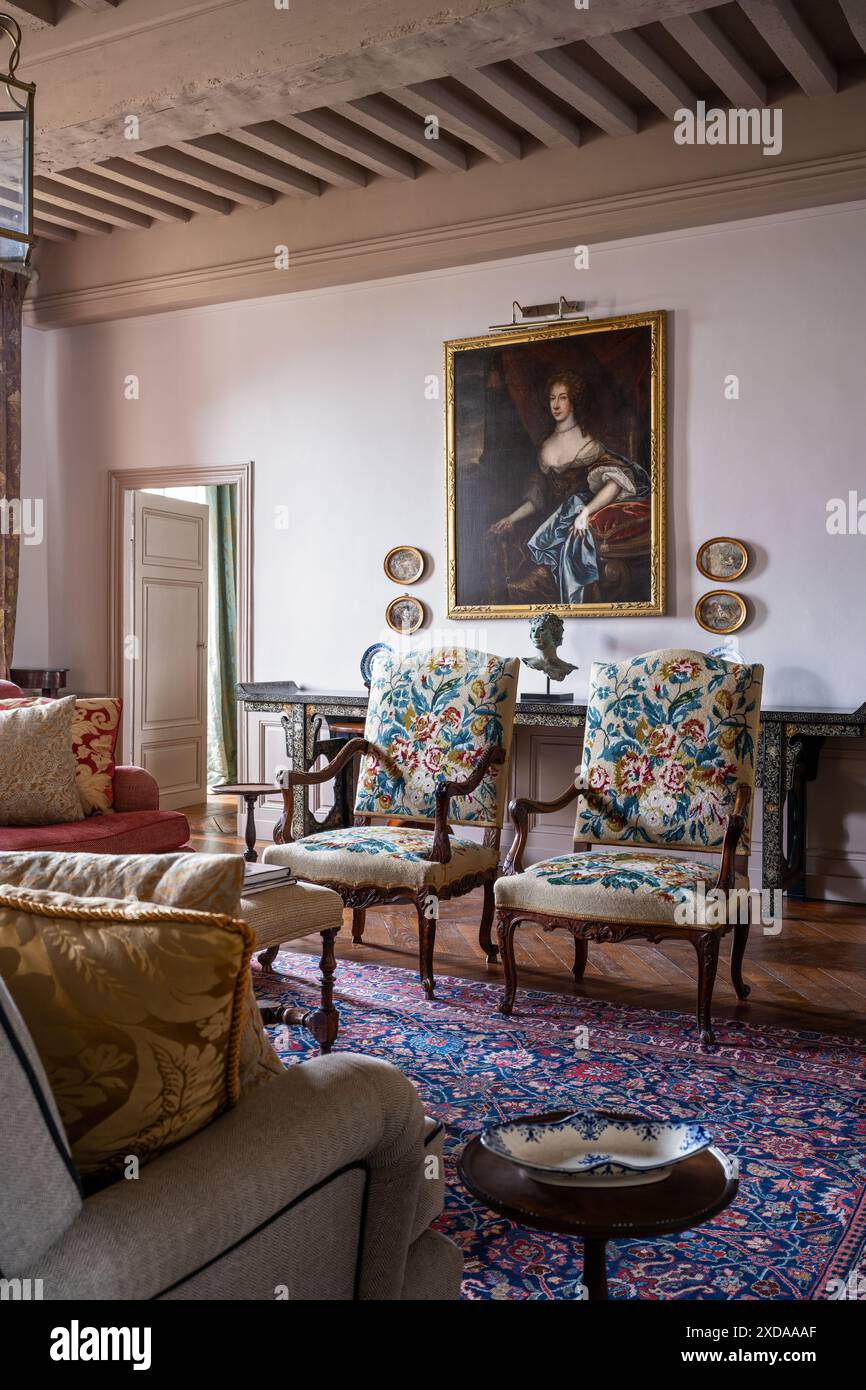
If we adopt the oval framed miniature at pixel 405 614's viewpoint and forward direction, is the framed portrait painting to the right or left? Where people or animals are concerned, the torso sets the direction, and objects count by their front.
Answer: on its left

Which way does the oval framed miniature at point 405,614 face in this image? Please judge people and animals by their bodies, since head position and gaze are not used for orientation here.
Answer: toward the camera

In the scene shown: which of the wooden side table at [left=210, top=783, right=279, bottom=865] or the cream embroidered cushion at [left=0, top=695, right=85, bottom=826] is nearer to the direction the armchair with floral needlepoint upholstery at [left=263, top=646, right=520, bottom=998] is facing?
the cream embroidered cushion

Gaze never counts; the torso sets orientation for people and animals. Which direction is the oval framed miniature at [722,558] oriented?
toward the camera

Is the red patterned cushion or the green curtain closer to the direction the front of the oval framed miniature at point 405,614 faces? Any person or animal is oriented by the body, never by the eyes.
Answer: the red patterned cushion

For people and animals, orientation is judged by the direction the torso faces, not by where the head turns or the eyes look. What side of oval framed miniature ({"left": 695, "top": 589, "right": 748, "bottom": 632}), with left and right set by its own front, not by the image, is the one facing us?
front

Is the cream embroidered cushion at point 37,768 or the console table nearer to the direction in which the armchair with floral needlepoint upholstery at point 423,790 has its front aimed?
the cream embroidered cushion

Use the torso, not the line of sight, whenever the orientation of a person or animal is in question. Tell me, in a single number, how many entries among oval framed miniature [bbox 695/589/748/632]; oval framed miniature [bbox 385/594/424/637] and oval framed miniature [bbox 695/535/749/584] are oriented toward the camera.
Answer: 3

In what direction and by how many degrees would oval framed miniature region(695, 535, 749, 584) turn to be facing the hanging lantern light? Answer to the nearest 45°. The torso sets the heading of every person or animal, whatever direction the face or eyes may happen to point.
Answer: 0° — it already faces it

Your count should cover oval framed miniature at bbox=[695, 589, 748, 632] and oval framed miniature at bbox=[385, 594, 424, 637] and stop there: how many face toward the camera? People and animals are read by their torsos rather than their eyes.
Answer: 2

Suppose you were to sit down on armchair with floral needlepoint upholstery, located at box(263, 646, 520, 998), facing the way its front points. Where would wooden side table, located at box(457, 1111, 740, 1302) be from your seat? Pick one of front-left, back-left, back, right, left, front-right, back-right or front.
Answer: front-left

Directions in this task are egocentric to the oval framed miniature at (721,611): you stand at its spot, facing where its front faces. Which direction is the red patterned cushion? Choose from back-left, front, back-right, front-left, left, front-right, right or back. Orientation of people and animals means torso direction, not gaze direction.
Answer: front-right

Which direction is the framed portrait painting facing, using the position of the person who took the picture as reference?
facing the viewer and to the left of the viewer
